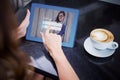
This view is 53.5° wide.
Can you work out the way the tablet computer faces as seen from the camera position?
facing the viewer
